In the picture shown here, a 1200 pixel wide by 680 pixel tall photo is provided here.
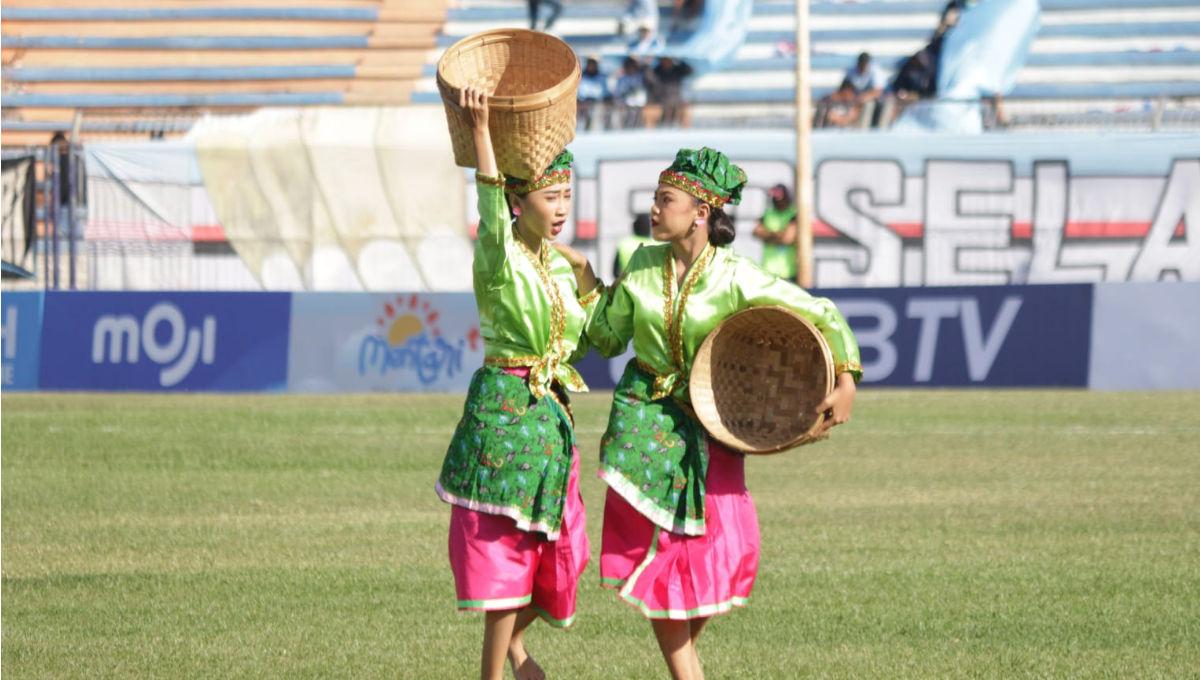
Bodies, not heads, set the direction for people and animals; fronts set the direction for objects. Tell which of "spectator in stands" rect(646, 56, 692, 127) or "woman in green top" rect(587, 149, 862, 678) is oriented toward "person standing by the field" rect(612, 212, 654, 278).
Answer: "spectator in stands" rect(646, 56, 692, 127)

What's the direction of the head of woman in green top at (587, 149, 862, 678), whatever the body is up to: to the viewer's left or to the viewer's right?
to the viewer's left

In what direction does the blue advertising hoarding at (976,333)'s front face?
toward the camera

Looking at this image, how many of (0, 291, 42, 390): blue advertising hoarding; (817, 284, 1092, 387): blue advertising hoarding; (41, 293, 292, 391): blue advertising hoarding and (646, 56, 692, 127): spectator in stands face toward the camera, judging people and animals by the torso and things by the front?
4

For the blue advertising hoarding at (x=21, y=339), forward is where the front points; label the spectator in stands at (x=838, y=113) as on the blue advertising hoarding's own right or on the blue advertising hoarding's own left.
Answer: on the blue advertising hoarding's own left

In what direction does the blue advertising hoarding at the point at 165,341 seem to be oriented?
toward the camera

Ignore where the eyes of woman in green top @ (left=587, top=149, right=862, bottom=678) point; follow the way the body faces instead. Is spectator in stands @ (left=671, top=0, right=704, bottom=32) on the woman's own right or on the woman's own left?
on the woman's own right

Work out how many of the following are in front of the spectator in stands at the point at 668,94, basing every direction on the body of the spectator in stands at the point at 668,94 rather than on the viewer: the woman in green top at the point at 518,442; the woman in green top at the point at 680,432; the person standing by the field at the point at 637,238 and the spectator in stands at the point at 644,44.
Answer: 3

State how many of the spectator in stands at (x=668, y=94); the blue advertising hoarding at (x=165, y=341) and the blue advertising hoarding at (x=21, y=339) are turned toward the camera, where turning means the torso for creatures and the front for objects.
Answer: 3

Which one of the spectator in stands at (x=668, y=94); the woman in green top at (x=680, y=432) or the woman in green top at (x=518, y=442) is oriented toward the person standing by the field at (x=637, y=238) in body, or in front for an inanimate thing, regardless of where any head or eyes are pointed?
the spectator in stands at (x=668, y=94)

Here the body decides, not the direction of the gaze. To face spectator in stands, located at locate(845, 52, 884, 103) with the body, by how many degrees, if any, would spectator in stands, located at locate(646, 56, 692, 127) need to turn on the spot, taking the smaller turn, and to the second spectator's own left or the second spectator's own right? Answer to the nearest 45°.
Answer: approximately 90° to the second spectator's own left
